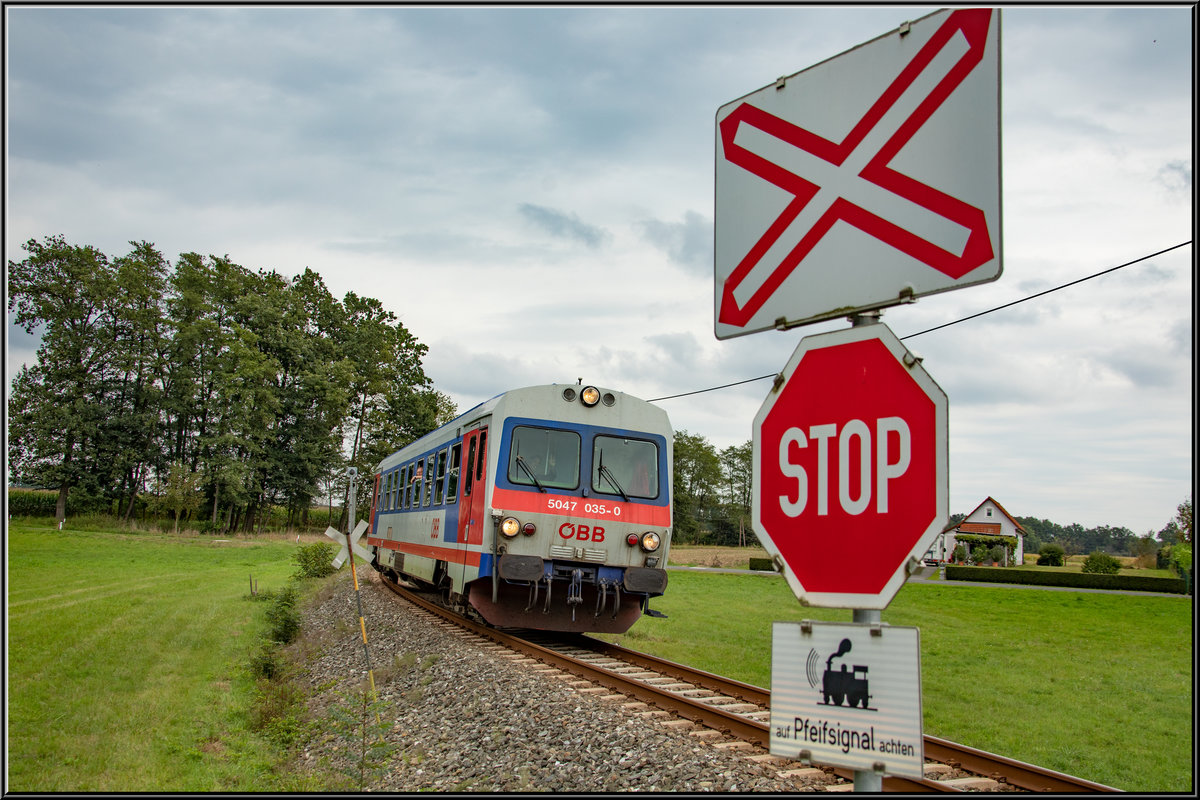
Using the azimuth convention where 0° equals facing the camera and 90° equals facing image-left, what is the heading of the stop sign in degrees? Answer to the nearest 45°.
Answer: approximately 45°

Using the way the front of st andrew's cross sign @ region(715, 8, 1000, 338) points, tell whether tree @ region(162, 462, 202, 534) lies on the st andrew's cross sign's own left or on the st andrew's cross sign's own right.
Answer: on the st andrew's cross sign's own right

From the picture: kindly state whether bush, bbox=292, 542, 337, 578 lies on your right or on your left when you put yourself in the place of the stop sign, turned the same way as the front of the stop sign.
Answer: on your right

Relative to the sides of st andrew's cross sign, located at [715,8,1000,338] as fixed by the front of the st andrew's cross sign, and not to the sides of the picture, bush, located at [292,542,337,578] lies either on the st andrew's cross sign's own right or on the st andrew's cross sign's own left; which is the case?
on the st andrew's cross sign's own right

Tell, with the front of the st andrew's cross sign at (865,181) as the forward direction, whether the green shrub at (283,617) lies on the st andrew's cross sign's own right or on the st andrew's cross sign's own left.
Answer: on the st andrew's cross sign's own right

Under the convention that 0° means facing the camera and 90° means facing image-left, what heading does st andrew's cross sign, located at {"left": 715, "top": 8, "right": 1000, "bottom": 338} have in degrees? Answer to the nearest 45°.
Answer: approximately 45°
